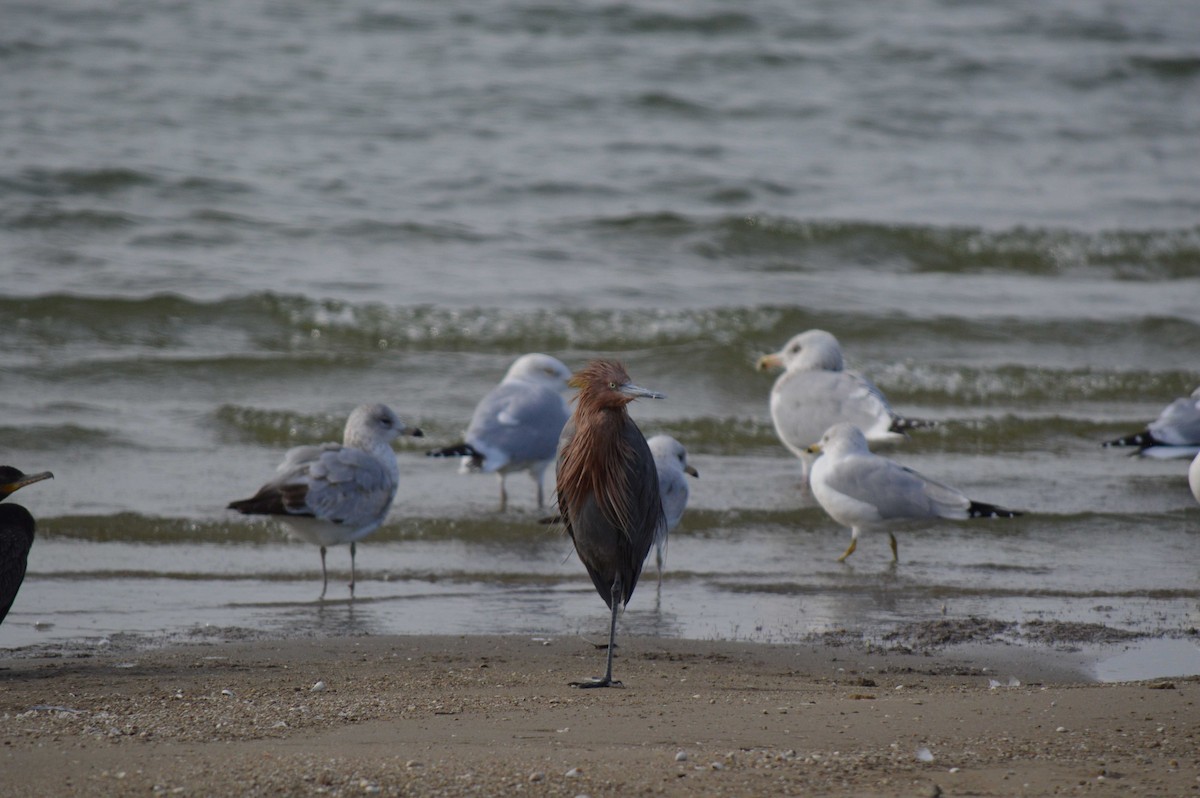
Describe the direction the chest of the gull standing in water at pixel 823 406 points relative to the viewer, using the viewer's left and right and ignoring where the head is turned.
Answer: facing to the left of the viewer

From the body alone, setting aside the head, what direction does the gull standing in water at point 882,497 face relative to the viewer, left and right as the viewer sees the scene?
facing to the left of the viewer

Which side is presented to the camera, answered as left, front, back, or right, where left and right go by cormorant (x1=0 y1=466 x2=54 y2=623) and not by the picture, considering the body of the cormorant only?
right

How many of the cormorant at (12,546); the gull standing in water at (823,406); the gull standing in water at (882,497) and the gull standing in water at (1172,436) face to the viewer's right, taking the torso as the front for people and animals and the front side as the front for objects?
2

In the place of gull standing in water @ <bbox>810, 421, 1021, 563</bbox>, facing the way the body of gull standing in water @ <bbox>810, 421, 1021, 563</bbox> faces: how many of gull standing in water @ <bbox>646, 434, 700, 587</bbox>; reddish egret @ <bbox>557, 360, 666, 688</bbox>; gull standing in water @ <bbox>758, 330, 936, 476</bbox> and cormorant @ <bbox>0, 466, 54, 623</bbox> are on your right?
1

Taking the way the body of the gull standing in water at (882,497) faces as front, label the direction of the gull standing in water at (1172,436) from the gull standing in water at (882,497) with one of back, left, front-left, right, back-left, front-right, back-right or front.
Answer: back-right

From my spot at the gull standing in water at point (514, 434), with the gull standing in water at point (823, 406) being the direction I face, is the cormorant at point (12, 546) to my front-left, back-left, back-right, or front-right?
back-right

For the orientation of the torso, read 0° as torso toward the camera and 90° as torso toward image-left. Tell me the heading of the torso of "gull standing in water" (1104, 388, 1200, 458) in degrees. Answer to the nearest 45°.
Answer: approximately 270°

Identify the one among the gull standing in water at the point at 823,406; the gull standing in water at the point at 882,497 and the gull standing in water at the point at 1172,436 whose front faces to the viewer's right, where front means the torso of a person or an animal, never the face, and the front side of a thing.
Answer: the gull standing in water at the point at 1172,436

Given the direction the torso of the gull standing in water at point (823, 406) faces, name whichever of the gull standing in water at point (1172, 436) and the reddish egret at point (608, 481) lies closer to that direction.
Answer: the reddish egret

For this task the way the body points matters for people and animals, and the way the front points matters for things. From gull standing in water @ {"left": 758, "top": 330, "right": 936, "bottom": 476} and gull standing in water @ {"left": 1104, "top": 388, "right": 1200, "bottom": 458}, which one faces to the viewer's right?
gull standing in water @ {"left": 1104, "top": 388, "right": 1200, "bottom": 458}

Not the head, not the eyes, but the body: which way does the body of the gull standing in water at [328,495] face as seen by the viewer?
to the viewer's right

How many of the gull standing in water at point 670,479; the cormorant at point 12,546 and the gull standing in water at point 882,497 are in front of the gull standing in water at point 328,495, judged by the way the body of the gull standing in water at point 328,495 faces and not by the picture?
2

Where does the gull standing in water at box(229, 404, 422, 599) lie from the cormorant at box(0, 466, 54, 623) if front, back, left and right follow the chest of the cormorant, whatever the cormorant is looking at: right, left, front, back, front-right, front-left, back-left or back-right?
front-left

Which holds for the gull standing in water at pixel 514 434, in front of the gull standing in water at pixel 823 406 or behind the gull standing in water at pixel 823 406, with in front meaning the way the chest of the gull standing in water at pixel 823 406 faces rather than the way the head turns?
in front
